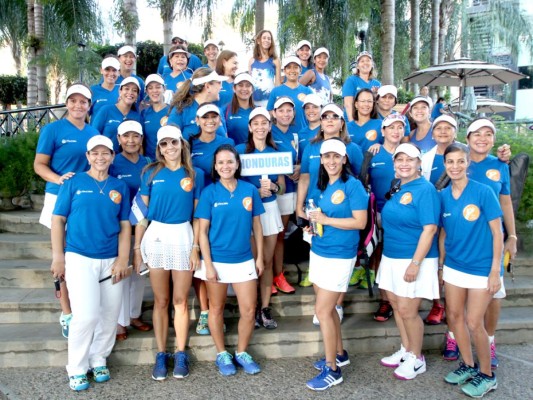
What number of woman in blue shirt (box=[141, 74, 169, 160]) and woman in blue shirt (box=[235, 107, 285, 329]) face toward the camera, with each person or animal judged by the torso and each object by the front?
2

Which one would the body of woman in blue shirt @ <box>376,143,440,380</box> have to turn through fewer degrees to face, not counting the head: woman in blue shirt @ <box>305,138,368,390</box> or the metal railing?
the woman in blue shirt

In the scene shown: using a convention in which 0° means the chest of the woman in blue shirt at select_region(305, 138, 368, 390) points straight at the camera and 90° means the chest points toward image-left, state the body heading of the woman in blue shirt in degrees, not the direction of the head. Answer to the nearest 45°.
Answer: approximately 45°

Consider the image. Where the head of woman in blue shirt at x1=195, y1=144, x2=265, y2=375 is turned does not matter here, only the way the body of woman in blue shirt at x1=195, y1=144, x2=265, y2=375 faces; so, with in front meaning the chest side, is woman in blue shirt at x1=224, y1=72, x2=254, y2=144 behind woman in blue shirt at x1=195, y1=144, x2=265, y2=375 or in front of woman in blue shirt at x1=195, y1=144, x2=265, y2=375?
behind
